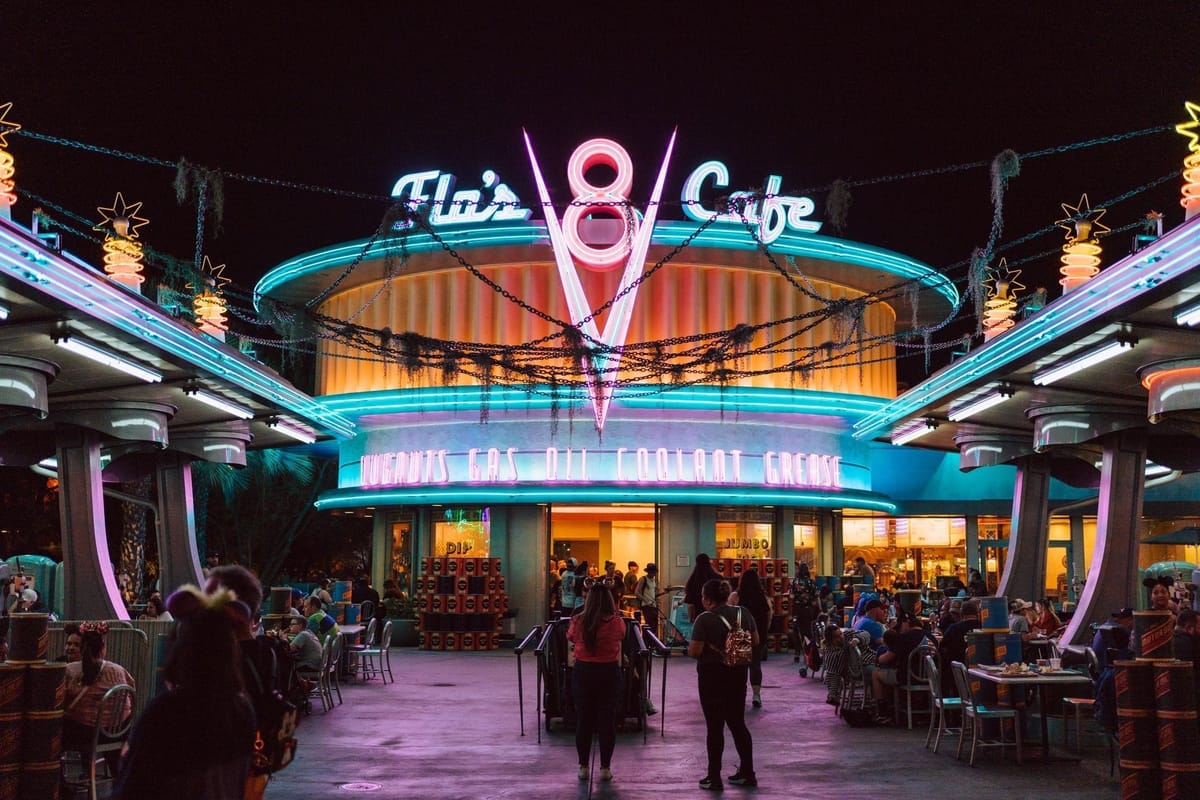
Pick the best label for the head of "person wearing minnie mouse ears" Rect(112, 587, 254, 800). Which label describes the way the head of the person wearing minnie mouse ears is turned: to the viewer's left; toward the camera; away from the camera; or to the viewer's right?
away from the camera

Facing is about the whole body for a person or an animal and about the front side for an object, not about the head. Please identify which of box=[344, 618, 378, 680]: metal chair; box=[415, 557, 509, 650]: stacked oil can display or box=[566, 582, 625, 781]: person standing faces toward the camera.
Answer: the stacked oil can display

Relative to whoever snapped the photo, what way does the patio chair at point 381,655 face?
facing to the left of the viewer

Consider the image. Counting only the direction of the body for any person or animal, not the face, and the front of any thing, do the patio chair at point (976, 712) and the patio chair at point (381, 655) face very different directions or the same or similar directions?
very different directions

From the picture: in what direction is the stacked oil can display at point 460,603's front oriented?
toward the camera

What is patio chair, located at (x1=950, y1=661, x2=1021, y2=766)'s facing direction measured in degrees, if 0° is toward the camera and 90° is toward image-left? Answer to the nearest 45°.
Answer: approximately 270°

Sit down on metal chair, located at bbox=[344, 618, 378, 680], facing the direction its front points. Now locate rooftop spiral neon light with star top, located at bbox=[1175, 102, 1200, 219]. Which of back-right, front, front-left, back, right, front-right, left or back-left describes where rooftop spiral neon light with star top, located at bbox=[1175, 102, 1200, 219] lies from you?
back-left

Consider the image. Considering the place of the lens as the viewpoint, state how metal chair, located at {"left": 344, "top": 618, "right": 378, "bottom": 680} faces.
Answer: facing to the left of the viewer

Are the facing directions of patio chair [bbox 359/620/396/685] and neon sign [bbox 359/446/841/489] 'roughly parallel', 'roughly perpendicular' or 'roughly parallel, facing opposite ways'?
roughly perpendicular

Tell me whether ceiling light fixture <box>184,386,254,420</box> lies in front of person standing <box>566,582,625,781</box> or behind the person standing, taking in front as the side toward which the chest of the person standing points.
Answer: in front

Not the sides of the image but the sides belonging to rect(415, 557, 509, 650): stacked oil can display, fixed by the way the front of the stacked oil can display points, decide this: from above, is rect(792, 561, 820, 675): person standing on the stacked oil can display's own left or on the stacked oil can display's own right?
on the stacked oil can display's own left

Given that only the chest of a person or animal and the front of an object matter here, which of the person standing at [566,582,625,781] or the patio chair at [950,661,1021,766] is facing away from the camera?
the person standing

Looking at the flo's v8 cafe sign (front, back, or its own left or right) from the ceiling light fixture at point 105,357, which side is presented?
front

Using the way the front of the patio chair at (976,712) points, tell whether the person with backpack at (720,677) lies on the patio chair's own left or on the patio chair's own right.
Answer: on the patio chair's own right

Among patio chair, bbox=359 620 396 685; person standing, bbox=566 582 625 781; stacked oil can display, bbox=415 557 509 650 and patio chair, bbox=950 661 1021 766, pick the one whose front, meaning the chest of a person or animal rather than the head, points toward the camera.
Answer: the stacked oil can display

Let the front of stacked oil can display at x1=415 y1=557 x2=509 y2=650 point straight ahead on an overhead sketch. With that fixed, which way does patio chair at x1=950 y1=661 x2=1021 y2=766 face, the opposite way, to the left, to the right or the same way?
to the left

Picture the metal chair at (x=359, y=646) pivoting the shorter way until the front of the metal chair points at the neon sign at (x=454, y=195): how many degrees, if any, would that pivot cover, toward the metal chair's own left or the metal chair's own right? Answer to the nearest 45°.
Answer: approximately 90° to the metal chair's own right
